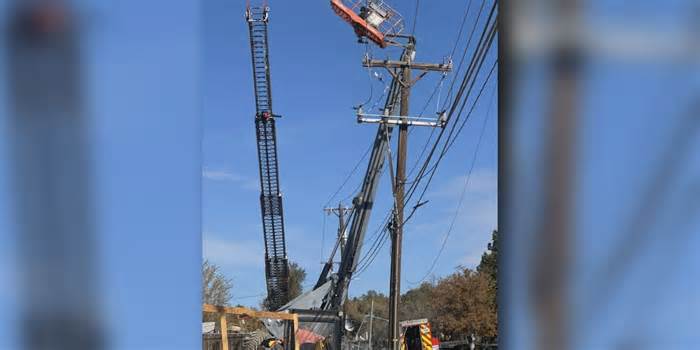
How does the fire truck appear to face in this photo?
away from the camera

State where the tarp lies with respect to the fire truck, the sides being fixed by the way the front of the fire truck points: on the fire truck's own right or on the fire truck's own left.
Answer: on the fire truck's own left
